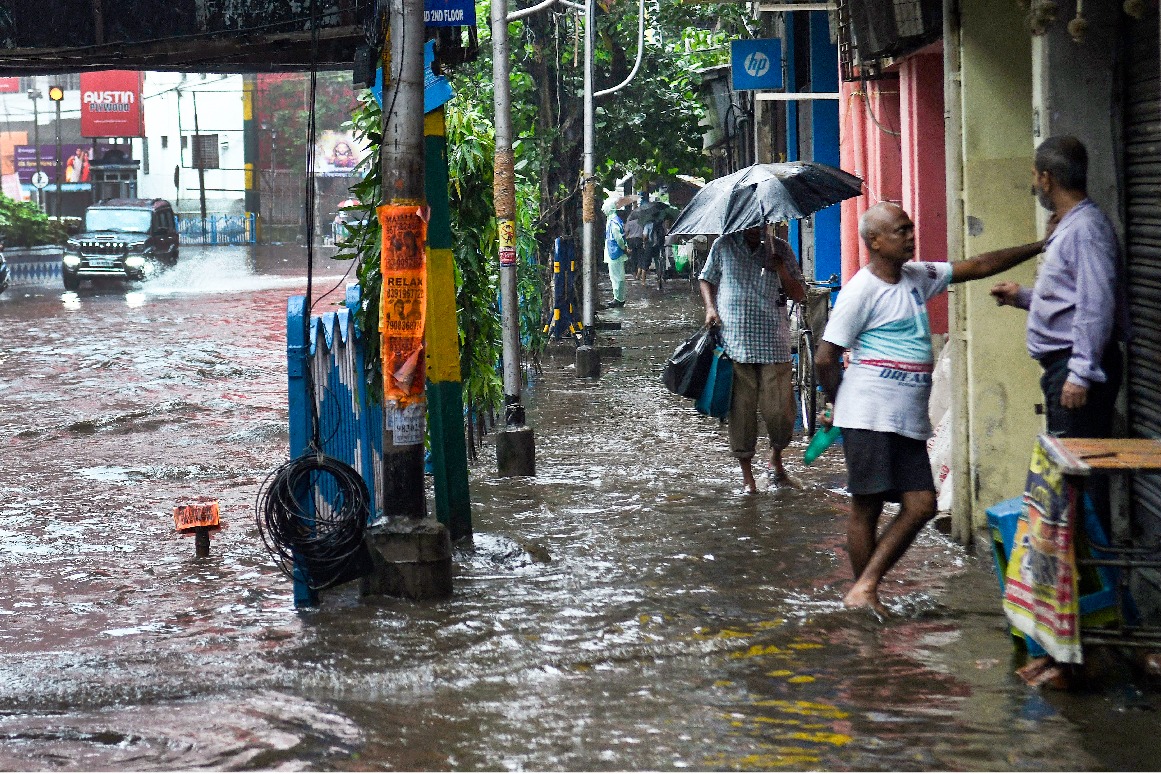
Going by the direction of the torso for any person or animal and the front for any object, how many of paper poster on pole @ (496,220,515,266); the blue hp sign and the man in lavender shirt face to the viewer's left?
1

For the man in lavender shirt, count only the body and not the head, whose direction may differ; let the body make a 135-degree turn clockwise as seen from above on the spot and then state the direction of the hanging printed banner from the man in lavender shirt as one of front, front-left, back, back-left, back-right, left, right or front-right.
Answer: back-right

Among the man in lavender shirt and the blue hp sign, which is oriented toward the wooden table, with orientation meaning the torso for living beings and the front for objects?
the blue hp sign

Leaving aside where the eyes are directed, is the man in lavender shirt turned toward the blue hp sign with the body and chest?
no

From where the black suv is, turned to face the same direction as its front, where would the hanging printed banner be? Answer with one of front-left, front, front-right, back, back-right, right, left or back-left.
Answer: front-left

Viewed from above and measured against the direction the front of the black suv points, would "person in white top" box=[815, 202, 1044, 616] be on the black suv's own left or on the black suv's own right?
on the black suv's own left

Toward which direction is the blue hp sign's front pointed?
toward the camera

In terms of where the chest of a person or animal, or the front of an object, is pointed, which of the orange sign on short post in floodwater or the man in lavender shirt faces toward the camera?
the orange sign on short post in floodwater

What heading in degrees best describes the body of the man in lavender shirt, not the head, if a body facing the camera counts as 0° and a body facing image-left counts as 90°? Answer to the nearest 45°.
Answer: approximately 90°

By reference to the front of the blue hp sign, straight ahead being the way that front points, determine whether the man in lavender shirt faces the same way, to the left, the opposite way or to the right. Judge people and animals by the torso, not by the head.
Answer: to the right

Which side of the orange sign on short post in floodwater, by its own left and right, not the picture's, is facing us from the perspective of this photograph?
front

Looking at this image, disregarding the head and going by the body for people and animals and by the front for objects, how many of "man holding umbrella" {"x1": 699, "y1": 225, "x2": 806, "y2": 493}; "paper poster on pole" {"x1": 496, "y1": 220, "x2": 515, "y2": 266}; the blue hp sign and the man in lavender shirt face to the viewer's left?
1

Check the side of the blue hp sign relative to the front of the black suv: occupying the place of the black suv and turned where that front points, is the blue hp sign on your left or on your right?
on your left
